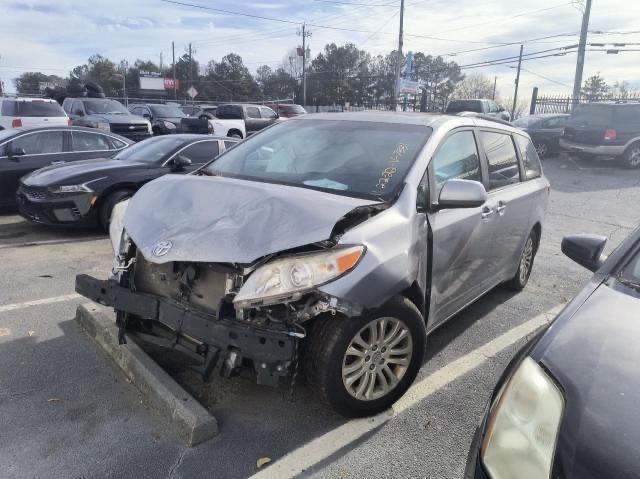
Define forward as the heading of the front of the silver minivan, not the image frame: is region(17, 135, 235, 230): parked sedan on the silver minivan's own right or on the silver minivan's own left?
on the silver minivan's own right

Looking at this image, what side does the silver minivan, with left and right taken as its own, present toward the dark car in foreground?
left

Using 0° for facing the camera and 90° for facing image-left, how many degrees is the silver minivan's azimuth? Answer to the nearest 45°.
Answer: approximately 45°

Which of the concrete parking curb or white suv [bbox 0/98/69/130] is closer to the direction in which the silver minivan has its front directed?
the concrete parking curb

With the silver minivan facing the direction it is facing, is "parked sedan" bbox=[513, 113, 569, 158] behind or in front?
behind

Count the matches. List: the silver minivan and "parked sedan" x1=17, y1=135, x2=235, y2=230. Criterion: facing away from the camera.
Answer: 0

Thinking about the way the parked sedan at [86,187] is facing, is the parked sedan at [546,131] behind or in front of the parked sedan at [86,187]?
behind

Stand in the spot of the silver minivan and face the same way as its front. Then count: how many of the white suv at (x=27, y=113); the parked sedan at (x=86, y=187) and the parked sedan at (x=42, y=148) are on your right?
3

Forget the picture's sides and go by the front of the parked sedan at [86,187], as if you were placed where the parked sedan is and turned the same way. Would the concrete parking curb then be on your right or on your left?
on your left

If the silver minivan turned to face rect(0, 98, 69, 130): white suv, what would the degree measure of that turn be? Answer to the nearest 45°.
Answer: approximately 90° to its right

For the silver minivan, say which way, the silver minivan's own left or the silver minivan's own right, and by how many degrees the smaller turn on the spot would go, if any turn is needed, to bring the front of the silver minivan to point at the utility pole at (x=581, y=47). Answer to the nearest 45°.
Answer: approximately 180°

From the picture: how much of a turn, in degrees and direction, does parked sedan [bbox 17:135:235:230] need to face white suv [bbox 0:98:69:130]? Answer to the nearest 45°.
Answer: approximately 135° to its right

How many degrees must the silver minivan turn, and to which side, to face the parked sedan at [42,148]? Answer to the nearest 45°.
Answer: approximately 90° to its right
